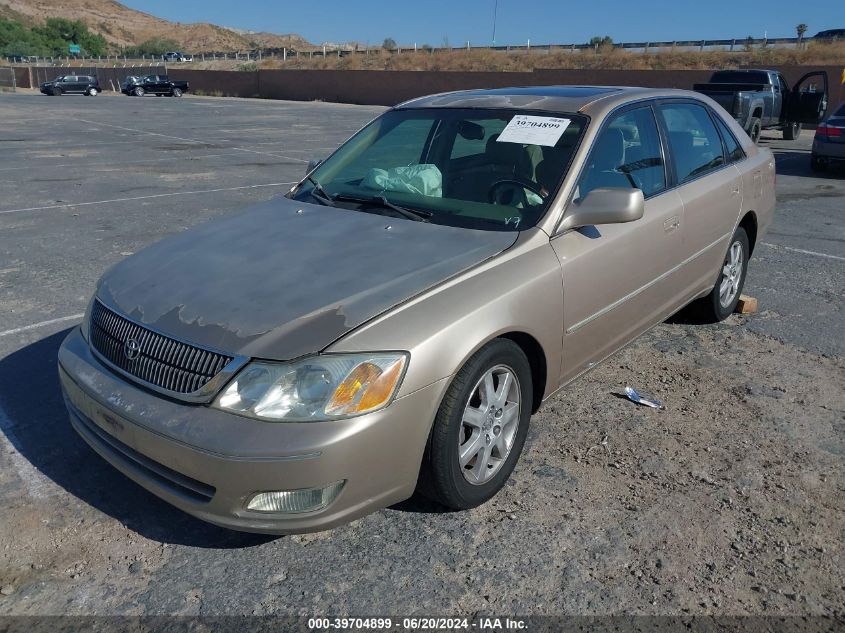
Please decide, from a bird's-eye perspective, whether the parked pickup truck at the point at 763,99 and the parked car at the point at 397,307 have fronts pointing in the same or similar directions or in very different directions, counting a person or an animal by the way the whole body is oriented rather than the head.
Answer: very different directions

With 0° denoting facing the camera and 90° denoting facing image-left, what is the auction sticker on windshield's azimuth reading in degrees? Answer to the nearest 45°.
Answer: approximately 45°

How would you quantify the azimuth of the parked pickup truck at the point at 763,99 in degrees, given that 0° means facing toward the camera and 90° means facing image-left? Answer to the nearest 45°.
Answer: approximately 225°

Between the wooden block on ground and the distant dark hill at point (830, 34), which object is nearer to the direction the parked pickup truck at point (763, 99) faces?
the distant dark hill

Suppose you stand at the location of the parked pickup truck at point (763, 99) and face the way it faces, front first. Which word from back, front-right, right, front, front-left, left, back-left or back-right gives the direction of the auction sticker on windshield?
back-right

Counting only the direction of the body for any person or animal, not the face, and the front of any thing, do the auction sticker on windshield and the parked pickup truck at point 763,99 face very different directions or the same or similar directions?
very different directions

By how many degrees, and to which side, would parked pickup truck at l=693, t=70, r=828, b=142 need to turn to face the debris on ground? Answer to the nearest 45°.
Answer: approximately 135° to its right

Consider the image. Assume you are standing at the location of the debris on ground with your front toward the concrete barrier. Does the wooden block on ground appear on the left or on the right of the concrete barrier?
right

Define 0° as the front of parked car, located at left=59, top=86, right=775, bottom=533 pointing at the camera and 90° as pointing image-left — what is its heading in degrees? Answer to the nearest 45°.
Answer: approximately 45°
